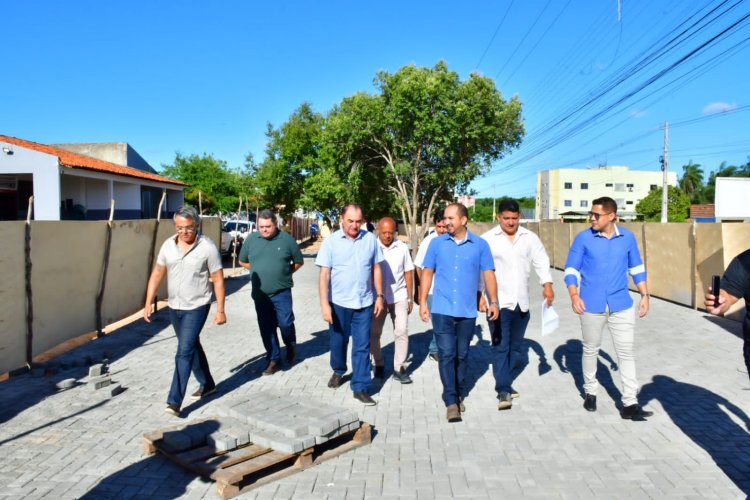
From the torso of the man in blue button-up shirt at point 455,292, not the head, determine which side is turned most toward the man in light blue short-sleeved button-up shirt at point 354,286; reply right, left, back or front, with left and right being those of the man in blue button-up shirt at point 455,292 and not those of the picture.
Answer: right

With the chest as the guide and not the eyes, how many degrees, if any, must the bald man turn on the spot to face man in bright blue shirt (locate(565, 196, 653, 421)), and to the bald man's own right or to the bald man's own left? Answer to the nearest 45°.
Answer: approximately 45° to the bald man's own left

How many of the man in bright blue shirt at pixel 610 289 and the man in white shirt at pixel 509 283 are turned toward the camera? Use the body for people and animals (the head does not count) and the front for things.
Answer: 2

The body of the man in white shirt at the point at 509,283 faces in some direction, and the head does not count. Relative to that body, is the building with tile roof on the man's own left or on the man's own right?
on the man's own right

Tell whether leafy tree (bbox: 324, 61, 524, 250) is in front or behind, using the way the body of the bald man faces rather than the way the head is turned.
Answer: behind

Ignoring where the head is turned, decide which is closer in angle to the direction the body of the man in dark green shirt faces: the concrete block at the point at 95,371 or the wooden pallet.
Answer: the wooden pallet

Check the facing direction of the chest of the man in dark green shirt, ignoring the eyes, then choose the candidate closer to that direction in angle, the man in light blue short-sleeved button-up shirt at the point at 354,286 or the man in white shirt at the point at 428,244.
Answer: the man in light blue short-sleeved button-up shirt

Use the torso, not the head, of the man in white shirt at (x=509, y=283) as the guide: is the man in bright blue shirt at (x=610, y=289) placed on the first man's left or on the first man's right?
on the first man's left

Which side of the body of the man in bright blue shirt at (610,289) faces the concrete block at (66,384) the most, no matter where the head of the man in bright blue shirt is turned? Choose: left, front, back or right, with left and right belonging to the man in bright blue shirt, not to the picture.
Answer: right

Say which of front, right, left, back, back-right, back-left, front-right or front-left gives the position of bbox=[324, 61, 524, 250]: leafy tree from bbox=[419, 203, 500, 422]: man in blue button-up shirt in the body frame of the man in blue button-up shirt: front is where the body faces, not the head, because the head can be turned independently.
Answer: back
